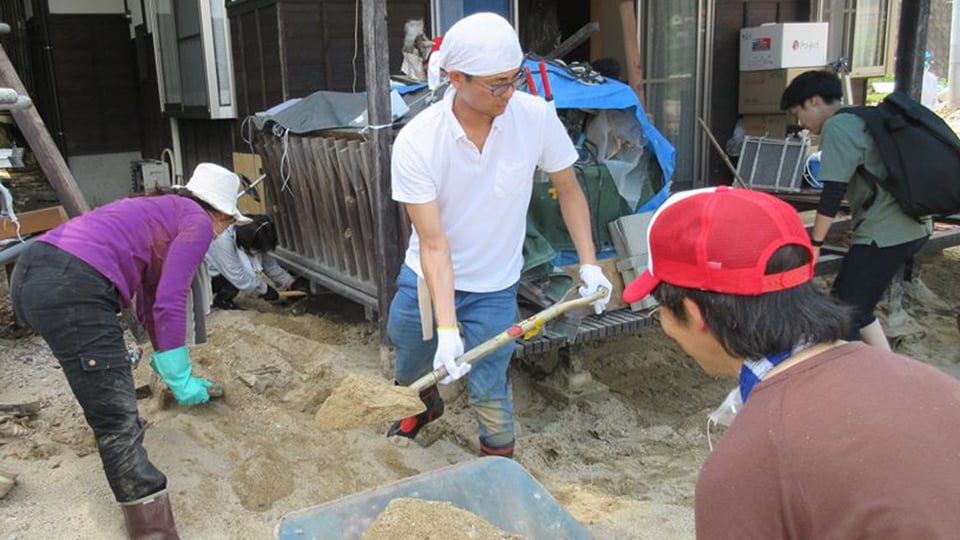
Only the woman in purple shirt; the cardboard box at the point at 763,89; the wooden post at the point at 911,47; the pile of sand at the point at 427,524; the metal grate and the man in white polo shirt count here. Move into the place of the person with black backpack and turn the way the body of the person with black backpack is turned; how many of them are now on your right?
3

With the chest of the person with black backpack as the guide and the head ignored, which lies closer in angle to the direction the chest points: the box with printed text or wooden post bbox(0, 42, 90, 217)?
the wooden post

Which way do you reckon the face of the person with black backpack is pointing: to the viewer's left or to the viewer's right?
to the viewer's left

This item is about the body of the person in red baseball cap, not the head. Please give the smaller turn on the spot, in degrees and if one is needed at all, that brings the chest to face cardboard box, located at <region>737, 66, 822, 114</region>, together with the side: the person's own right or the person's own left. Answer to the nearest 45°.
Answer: approximately 45° to the person's own right

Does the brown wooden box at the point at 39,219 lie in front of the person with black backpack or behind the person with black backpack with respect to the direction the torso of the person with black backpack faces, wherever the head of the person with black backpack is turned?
in front

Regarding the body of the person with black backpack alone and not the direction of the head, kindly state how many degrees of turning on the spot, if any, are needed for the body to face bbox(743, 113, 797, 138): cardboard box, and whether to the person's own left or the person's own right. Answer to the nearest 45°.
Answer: approximately 90° to the person's own right

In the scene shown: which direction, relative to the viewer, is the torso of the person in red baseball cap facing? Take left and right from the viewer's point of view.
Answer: facing away from the viewer and to the left of the viewer

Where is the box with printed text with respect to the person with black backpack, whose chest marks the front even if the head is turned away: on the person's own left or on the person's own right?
on the person's own right

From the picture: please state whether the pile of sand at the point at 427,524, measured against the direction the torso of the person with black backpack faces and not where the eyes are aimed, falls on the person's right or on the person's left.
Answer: on the person's left

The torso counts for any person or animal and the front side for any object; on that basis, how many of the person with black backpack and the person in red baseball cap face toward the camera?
0

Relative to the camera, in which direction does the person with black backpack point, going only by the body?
to the viewer's left

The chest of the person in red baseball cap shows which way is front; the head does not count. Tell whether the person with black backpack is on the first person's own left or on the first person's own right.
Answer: on the first person's own right
